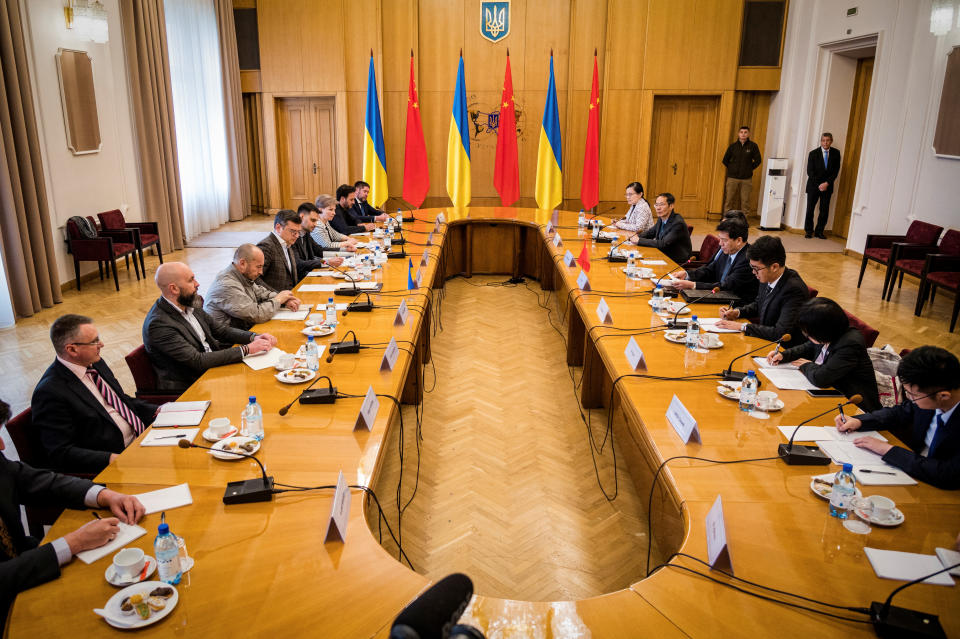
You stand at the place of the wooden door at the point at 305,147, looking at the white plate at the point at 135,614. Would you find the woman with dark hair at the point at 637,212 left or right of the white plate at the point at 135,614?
left

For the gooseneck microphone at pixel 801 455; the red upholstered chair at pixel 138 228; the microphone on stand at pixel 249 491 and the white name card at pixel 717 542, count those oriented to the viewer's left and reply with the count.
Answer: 2

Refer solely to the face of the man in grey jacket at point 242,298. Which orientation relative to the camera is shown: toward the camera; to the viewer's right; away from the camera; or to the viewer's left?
to the viewer's right

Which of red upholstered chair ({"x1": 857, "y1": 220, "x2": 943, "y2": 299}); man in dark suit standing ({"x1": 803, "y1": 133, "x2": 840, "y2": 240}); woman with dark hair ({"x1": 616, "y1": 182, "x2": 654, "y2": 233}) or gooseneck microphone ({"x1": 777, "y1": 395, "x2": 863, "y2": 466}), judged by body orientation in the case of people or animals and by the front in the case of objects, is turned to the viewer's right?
the gooseneck microphone

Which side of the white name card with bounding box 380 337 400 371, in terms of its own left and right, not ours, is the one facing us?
right

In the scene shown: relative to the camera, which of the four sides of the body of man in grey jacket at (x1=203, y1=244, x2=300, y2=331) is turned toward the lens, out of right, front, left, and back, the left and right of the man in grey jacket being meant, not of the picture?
right

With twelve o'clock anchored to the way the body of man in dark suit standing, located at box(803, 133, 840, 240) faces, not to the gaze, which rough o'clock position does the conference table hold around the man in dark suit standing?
The conference table is roughly at 12 o'clock from the man in dark suit standing.

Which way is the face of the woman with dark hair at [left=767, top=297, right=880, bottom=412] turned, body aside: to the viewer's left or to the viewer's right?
to the viewer's left

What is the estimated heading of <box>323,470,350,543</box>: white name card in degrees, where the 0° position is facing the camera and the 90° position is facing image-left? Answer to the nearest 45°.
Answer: approximately 270°

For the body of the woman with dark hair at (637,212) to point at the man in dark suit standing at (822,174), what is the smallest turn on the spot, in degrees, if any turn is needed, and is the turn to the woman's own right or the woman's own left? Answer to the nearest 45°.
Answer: approximately 180°

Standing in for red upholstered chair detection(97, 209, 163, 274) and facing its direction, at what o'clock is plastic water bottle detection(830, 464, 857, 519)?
The plastic water bottle is roughly at 1 o'clock from the red upholstered chair.

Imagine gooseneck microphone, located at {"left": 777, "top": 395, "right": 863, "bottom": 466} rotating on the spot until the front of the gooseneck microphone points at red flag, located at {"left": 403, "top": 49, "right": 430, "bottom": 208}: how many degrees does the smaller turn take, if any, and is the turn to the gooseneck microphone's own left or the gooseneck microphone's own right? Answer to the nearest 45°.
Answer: approximately 135° to the gooseneck microphone's own left

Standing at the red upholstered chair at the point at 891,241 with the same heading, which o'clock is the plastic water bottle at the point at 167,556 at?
The plastic water bottle is roughly at 11 o'clock from the red upholstered chair.

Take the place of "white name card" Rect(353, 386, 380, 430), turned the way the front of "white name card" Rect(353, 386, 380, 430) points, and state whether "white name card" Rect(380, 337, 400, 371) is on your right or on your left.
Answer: on your left

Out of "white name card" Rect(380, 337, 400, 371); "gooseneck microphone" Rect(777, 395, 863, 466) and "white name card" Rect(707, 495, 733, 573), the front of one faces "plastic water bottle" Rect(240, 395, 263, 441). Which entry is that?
"white name card" Rect(707, 495, 733, 573)
